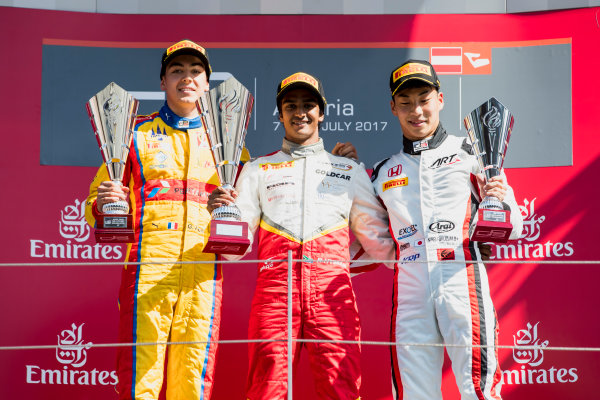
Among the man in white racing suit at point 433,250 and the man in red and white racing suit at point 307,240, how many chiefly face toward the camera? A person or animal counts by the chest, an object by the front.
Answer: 2

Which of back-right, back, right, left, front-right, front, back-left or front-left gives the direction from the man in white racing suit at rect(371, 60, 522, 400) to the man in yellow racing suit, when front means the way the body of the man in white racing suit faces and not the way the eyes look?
right

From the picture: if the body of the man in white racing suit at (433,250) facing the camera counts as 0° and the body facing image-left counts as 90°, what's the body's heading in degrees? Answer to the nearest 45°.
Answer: approximately 0°

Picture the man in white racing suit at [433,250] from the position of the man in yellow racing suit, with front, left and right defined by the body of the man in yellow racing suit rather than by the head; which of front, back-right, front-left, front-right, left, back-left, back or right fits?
left

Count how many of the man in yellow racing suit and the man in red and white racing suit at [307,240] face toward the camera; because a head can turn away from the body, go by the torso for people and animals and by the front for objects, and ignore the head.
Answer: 2

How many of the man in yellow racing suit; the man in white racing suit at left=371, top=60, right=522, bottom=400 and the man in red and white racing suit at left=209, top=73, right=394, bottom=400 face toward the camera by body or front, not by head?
3

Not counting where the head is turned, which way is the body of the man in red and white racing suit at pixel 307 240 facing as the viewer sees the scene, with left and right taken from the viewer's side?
facing the viewer
